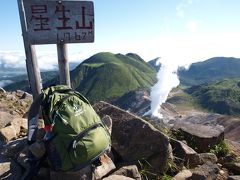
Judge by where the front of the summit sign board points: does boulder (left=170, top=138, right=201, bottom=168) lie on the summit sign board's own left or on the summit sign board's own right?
on the summit sign board's own left

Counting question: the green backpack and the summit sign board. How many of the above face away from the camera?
0

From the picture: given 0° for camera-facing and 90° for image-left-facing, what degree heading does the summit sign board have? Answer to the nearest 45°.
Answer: approximately 0°
